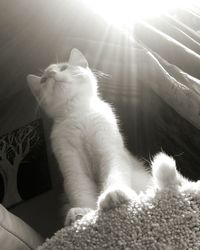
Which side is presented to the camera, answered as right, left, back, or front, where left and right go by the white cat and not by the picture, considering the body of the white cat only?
front
